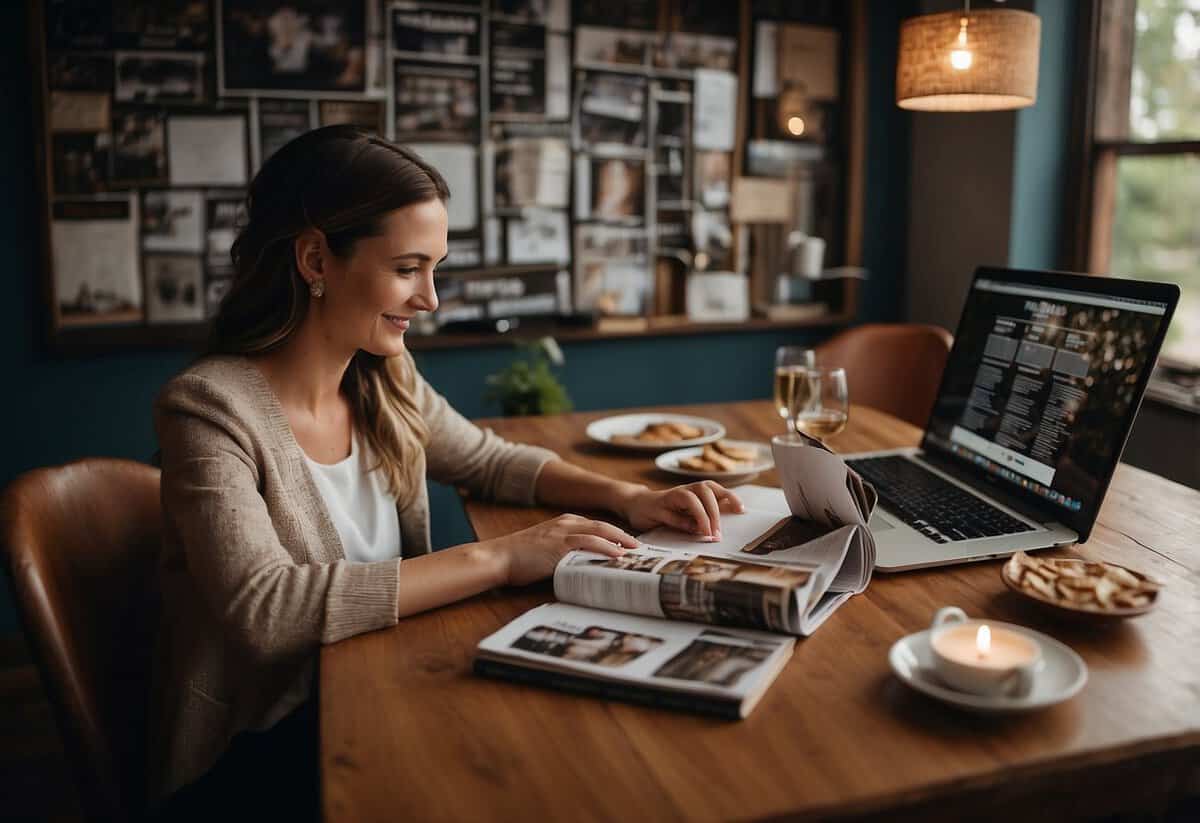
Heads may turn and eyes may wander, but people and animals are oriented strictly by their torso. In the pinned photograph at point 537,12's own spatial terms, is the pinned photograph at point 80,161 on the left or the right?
on its right

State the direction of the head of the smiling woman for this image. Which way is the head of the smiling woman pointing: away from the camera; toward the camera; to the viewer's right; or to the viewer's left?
to the viewer's right

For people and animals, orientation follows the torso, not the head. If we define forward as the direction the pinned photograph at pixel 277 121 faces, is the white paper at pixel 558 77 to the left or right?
on its left

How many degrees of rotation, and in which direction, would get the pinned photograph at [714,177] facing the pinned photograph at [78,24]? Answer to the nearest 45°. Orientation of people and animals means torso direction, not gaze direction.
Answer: approximately 45° to its right

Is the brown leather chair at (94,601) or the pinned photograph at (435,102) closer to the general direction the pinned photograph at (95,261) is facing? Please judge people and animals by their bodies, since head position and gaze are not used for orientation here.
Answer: the brown leather chair
